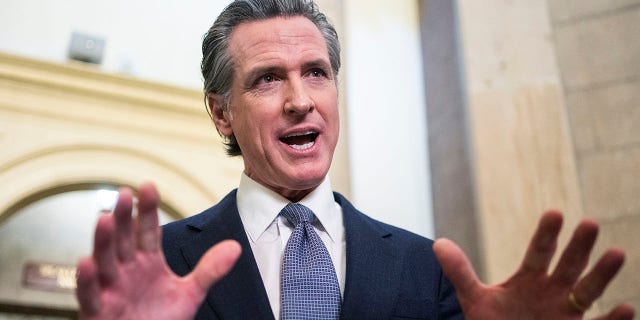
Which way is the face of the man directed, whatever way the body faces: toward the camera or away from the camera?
toward the camera

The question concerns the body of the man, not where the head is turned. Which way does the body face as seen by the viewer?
toward the camera
